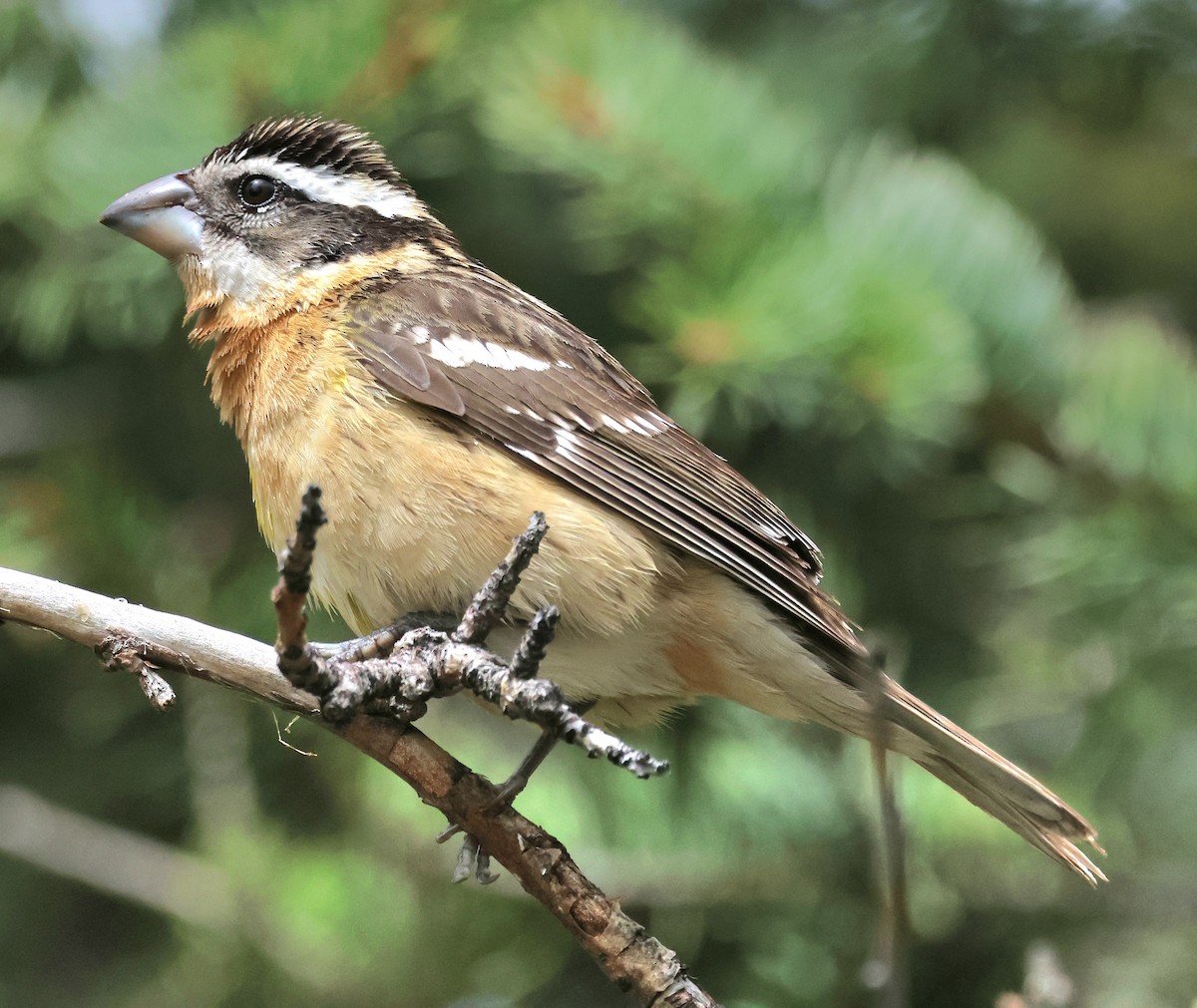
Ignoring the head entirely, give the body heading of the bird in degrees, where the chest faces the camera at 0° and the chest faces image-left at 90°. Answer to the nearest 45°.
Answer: approximately 90°
